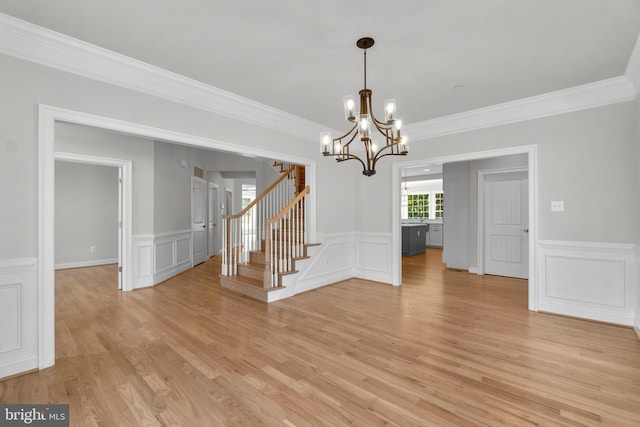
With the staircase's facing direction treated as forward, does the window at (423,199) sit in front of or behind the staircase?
behind

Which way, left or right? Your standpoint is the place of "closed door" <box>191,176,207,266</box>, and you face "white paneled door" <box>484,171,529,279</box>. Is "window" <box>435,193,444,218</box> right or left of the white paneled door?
left

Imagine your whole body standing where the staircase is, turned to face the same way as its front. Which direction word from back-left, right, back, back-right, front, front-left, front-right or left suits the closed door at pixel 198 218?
right

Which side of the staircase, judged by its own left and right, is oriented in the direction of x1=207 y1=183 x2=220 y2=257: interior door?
right

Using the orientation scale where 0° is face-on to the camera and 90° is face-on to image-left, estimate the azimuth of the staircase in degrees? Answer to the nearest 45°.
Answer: approximately 45°

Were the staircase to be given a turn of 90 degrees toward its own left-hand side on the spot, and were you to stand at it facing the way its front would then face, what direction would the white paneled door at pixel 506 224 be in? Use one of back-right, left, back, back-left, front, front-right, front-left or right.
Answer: front-left

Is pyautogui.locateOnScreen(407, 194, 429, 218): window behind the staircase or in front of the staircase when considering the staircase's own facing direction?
behind

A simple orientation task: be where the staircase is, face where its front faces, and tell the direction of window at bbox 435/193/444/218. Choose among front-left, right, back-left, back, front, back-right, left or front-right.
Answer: back
